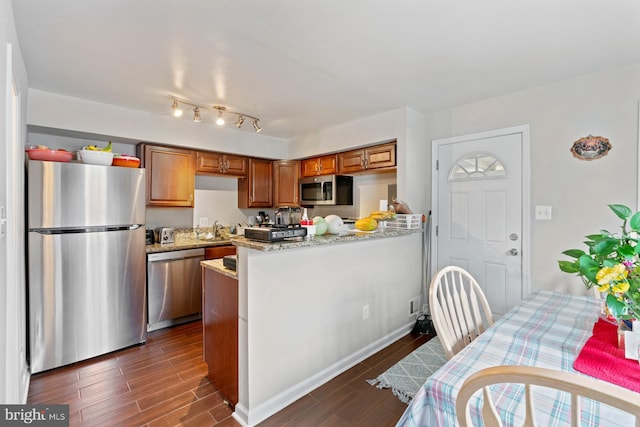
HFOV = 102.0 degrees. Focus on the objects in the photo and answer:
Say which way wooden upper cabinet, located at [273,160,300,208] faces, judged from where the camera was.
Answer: facing the viewer

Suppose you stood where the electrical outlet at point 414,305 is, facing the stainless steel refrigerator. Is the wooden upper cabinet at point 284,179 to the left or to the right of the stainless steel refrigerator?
right

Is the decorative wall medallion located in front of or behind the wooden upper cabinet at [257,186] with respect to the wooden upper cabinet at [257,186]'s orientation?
in front

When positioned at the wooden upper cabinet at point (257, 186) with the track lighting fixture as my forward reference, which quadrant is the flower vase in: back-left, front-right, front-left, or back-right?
front-left

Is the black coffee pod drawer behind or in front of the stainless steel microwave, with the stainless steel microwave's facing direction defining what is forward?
in front

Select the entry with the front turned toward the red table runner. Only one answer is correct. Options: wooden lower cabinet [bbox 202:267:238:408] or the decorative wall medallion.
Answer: the decorative wall medallion

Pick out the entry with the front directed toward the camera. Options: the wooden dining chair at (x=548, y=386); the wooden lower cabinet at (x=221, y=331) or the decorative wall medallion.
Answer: the decorative wall medallion

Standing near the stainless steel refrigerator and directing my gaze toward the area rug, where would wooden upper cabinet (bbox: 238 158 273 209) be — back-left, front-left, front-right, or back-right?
front-left

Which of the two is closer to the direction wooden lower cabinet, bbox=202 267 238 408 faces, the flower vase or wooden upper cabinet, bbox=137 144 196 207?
the wooden upper cabinet

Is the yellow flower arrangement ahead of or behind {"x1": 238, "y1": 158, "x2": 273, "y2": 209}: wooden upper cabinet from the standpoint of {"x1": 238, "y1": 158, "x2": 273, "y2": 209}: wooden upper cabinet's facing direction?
ahead

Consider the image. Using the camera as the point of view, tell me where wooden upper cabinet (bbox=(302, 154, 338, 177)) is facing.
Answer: facing the viewer and to the left of the viewer

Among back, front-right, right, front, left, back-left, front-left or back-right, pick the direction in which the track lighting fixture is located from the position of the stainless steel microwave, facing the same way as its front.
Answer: front

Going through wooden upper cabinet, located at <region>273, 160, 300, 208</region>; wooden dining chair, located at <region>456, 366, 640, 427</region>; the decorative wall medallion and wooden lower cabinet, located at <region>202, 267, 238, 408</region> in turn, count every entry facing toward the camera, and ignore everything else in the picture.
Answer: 2
